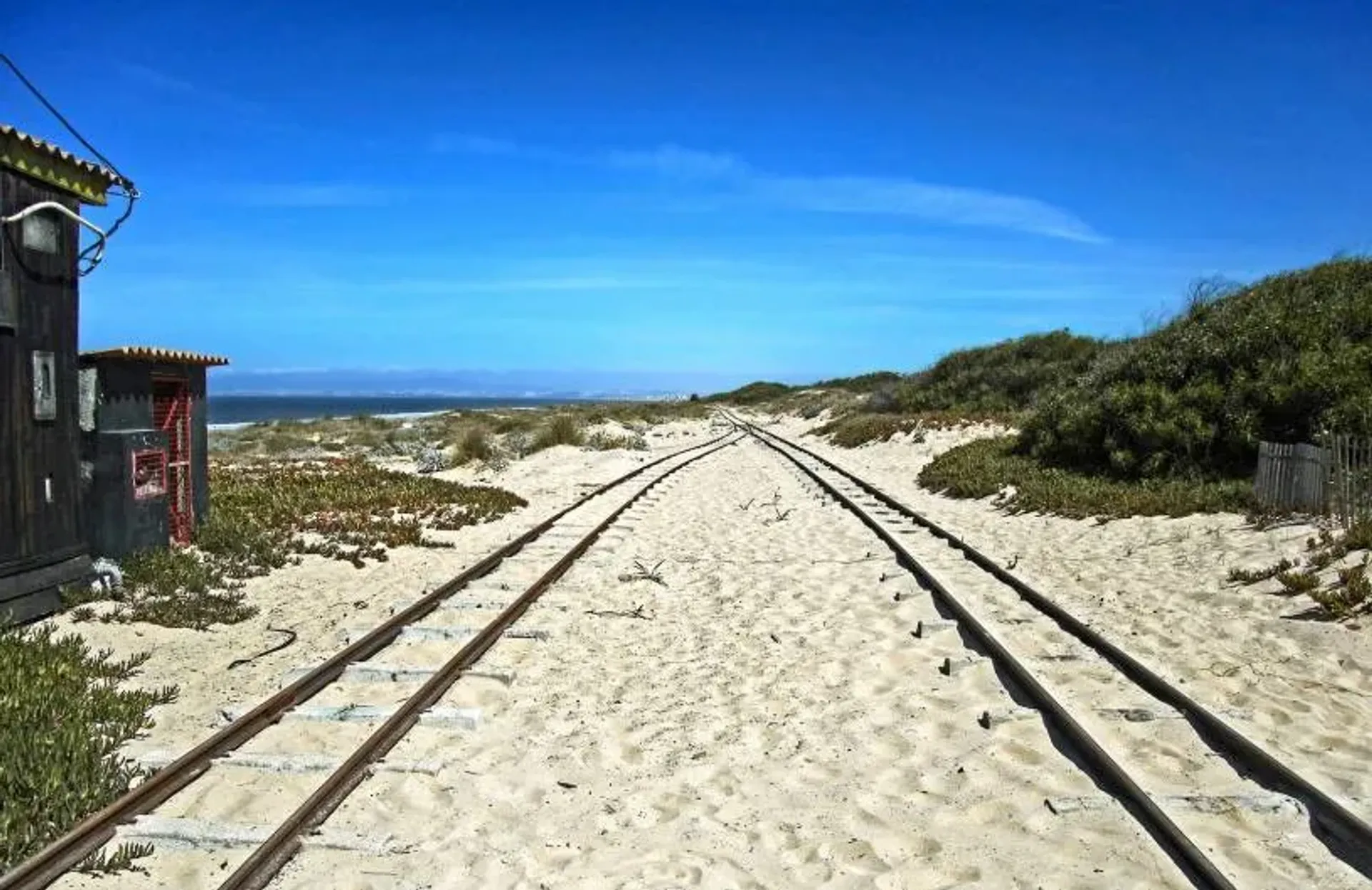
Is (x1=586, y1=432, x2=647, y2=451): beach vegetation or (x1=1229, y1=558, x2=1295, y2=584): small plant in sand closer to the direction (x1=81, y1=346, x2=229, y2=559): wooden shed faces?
the small plant in sand

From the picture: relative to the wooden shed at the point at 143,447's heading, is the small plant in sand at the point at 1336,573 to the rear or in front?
in front

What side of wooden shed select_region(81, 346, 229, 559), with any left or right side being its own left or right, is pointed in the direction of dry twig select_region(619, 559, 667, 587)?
front

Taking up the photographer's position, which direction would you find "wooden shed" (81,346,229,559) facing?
facing the viewer and to the right of the viewer

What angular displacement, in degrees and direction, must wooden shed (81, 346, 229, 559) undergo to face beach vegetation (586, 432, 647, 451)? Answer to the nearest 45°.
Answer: approximately 90° to its left

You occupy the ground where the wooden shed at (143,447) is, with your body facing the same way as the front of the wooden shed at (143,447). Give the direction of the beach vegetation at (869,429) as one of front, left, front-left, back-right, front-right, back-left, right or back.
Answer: left

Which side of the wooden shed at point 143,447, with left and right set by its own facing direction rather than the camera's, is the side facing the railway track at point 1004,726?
front
